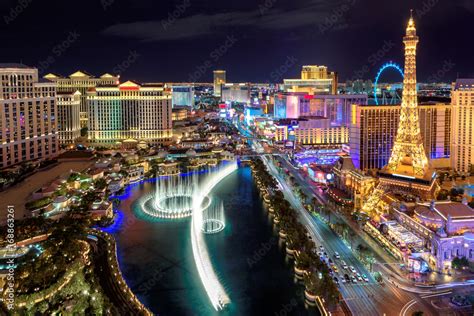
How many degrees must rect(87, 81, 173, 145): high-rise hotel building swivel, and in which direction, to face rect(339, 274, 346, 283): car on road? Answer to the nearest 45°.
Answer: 0° — it already faces it

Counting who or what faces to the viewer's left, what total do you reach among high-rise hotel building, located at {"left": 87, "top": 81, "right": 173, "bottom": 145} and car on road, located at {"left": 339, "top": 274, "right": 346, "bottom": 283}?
0

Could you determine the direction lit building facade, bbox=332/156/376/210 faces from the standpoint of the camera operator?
facing the viewer and to the left of the viewer

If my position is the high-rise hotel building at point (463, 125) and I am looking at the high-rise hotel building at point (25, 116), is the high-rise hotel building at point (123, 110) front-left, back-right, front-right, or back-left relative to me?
front-right

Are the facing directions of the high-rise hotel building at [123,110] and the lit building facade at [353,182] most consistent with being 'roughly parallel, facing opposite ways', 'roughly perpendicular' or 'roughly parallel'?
roughly perpendicular

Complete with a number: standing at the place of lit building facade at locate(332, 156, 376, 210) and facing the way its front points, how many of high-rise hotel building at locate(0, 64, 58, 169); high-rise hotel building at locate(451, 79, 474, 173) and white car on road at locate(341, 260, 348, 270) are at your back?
1

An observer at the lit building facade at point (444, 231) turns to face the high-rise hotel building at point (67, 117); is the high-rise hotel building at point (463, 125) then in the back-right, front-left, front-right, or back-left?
front-right

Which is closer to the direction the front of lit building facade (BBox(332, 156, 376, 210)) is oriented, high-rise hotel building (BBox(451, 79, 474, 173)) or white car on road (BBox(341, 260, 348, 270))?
the white car on road

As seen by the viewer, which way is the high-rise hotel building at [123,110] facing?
toward the camera

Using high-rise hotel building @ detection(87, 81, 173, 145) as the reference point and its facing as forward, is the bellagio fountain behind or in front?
in front

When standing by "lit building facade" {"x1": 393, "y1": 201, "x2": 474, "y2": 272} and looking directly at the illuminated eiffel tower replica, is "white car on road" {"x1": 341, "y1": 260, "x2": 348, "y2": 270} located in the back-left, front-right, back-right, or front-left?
back-left
